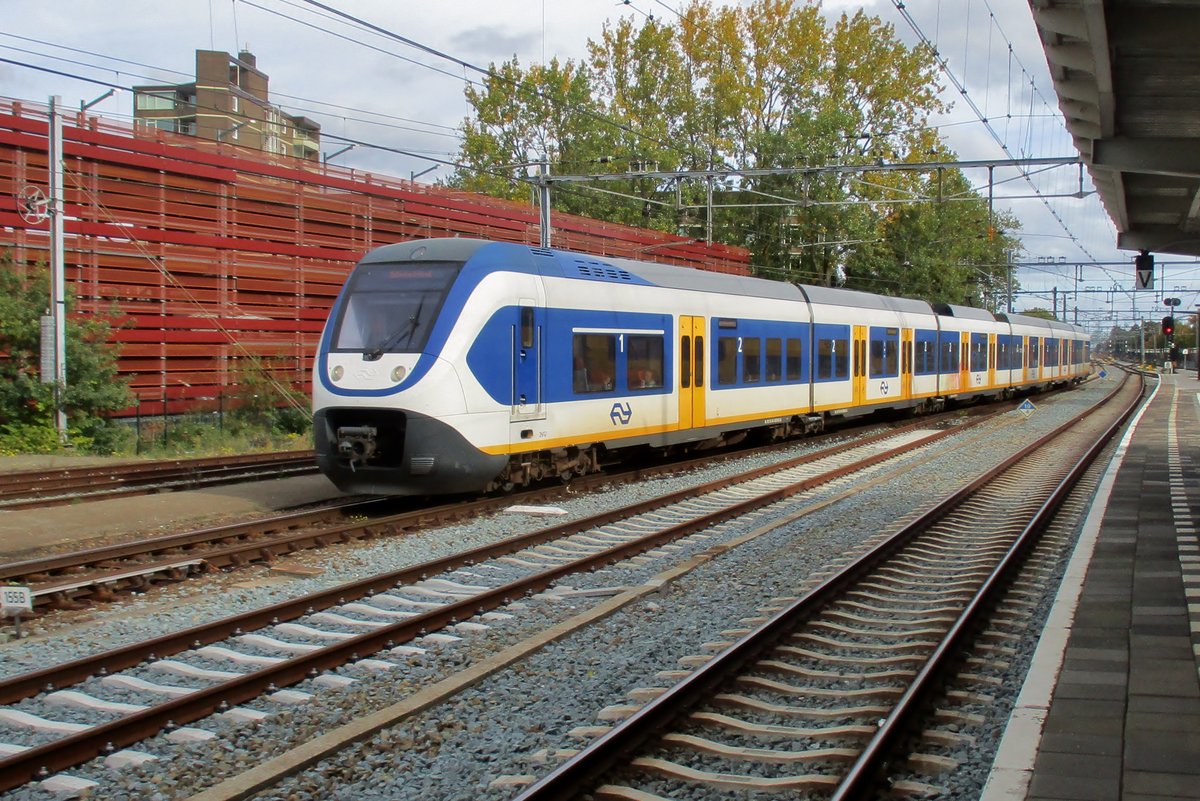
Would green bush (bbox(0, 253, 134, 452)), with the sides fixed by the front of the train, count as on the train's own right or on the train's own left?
on the train's own right

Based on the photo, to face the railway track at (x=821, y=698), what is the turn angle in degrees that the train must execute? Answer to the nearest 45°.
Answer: approximately 45° to its left

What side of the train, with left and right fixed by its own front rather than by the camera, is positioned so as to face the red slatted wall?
right

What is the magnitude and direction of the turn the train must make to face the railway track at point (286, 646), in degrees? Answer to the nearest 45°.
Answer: approximately 45° to its left

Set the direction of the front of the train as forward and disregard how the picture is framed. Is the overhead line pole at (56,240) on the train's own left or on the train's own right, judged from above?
on the train's own right

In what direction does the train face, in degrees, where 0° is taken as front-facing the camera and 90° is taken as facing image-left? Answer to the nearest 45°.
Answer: approximately 45°
